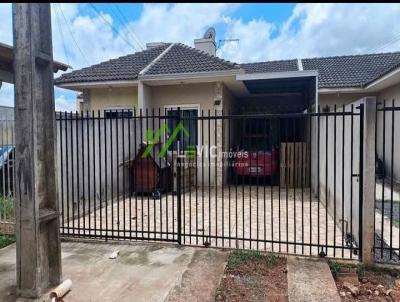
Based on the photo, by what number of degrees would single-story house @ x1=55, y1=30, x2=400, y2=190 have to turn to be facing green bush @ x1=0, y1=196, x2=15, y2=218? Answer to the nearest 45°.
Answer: approximately 45° to its right

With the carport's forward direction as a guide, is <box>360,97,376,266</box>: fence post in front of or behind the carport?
in front

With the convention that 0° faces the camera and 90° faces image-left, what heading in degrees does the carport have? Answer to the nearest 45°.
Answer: approximately 0°

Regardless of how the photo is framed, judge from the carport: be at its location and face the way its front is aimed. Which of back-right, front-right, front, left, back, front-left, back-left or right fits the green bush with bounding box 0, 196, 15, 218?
front-right
